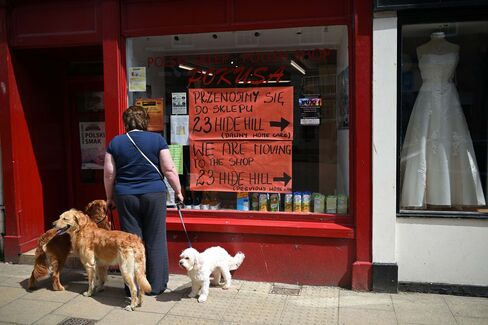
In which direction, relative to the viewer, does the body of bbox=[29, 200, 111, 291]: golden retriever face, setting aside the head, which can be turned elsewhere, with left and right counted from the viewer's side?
facing away from the viewer and to the right of the viewer

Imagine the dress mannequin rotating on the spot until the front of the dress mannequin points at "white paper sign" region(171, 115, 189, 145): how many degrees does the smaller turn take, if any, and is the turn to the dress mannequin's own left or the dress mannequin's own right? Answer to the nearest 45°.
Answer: approximately 90° to the dress mannequin's own right

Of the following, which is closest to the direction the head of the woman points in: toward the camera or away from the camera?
away from the camera

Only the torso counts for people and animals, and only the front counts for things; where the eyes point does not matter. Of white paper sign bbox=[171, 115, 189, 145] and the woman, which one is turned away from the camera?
the woman

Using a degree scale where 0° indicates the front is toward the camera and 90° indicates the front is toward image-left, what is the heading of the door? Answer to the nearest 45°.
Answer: approximately 0°

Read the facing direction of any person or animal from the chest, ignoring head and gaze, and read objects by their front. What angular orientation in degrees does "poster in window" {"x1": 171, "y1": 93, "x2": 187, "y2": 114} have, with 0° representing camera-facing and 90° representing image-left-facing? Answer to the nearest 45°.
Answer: approximately 0°

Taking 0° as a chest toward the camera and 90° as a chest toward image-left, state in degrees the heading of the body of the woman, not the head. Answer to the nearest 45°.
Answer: approximately 180°

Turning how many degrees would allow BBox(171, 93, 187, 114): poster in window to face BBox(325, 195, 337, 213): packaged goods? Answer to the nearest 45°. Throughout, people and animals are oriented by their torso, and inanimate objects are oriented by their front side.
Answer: approximately 45° to its left

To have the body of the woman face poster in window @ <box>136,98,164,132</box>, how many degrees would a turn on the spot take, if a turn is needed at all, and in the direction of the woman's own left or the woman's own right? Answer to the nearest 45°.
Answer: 0° — they already face it

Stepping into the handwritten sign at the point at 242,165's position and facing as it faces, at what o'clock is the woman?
The woman is roughly at 2 o'clock from the handwritten sign.
